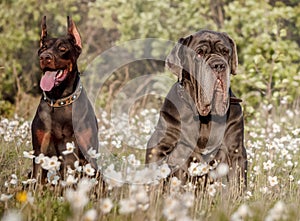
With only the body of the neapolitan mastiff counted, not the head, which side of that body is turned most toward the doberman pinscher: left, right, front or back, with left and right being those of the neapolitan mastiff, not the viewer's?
right

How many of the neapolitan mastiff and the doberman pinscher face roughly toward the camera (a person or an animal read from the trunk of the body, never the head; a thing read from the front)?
2

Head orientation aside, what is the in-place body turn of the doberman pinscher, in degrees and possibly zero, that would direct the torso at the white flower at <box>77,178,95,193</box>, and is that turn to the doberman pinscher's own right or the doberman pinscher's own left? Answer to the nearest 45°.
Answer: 0° — it already faces it
